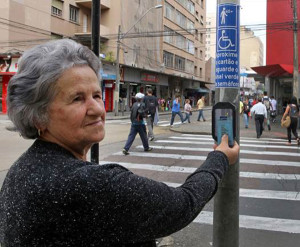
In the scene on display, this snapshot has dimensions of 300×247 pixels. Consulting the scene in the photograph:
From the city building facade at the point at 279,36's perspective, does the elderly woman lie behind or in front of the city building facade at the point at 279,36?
in front

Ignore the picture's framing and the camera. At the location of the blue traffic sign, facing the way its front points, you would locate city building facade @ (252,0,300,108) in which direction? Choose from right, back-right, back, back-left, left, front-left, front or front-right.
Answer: back

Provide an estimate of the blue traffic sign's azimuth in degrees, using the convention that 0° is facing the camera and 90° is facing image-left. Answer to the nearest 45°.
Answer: approximately 0°

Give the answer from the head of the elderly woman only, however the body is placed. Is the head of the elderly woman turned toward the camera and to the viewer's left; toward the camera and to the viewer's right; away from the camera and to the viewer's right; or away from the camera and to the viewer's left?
toward the camera and to the viewer's right
